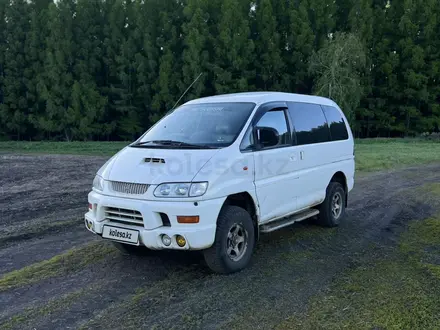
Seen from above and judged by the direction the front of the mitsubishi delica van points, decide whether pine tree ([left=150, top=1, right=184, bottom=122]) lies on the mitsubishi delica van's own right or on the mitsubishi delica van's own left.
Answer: on the mitsubishi delica van's own right

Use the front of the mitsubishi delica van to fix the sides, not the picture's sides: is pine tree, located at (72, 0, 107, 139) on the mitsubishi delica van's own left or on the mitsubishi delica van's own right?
on the mitsubishi delica van's own right

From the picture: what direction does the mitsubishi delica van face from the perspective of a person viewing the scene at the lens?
facing the viewer and to the left of the viewer

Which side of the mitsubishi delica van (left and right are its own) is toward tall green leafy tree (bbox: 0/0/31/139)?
right

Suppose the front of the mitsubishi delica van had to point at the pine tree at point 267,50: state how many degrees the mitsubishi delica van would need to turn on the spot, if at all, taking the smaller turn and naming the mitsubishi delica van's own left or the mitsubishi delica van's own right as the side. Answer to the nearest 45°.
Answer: approximately 135° to the mitsubishi delica van's own right

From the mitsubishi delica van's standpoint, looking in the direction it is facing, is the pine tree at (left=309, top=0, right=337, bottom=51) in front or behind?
behind

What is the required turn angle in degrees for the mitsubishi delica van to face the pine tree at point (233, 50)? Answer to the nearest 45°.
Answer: approximately 135° to its right

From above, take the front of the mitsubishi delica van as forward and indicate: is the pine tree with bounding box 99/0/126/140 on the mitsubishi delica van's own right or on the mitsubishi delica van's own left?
on the mitsubishi delica van's own right
